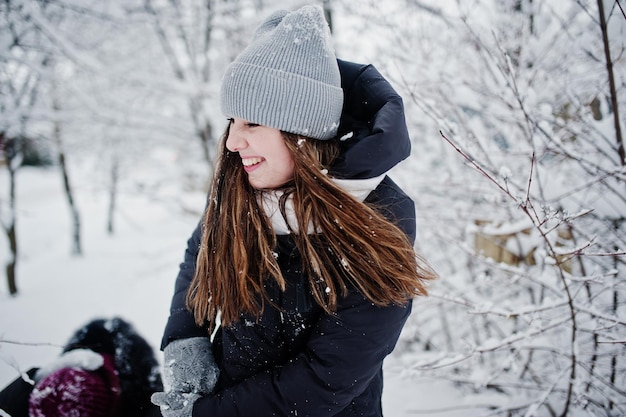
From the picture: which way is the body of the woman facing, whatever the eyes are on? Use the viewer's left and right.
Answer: facing the viewer and to the left of the viewer
